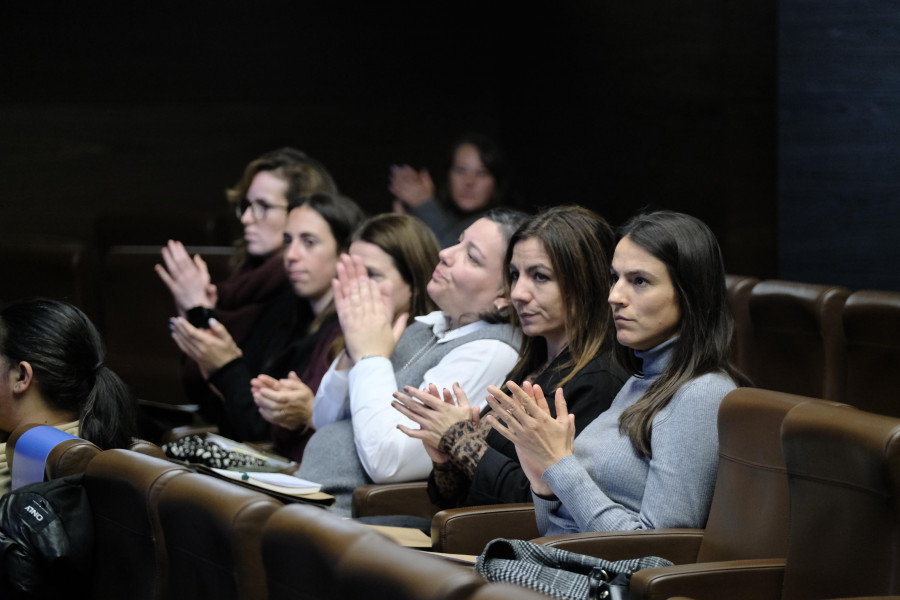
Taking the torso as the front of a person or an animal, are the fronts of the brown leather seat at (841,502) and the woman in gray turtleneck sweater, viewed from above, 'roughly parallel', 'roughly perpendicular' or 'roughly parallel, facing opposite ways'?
roughly parallel

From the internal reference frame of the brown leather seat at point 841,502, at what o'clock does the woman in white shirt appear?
The woman in white shirt is roughly at 3 o'clock from the brown leather seat.

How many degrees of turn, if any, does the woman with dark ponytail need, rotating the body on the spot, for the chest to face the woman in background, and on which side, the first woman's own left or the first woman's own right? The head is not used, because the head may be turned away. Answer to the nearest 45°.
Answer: approximately 135° to the first woman's own right

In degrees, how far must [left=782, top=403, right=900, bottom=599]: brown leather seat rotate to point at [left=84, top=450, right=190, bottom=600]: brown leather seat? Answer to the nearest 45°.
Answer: approximately 45° to its right

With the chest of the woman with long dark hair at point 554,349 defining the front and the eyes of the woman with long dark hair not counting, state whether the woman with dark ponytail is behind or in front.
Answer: in front

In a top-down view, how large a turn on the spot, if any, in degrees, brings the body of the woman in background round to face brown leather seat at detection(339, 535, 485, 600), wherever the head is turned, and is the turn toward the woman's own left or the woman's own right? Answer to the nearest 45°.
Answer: approximately 45° to the woman's own left

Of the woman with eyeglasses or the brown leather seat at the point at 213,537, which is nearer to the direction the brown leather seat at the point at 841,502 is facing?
the brown leather seat

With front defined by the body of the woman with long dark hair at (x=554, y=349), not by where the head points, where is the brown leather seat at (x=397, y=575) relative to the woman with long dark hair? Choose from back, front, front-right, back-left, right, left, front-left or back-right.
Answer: front-left

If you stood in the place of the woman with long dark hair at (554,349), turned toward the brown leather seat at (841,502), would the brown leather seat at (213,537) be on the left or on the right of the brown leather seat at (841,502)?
right

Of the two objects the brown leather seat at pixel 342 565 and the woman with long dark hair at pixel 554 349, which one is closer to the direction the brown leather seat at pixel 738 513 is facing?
the brown leather seat

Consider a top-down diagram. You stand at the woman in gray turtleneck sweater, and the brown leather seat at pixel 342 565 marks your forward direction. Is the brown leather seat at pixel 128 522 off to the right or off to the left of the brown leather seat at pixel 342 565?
right

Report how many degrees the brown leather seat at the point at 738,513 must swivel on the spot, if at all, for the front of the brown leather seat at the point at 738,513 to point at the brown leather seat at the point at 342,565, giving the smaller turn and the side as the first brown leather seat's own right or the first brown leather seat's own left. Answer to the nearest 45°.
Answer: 0° — it already faces it

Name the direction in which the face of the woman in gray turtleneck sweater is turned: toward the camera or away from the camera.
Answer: toward the camera

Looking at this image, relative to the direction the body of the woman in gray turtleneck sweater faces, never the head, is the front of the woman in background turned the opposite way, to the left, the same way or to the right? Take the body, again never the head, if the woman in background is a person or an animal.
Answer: the same way

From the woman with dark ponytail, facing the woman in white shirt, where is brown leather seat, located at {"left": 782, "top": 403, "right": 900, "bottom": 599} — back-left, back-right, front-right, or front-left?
front-right

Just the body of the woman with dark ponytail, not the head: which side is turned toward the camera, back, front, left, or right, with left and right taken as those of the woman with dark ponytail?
left
